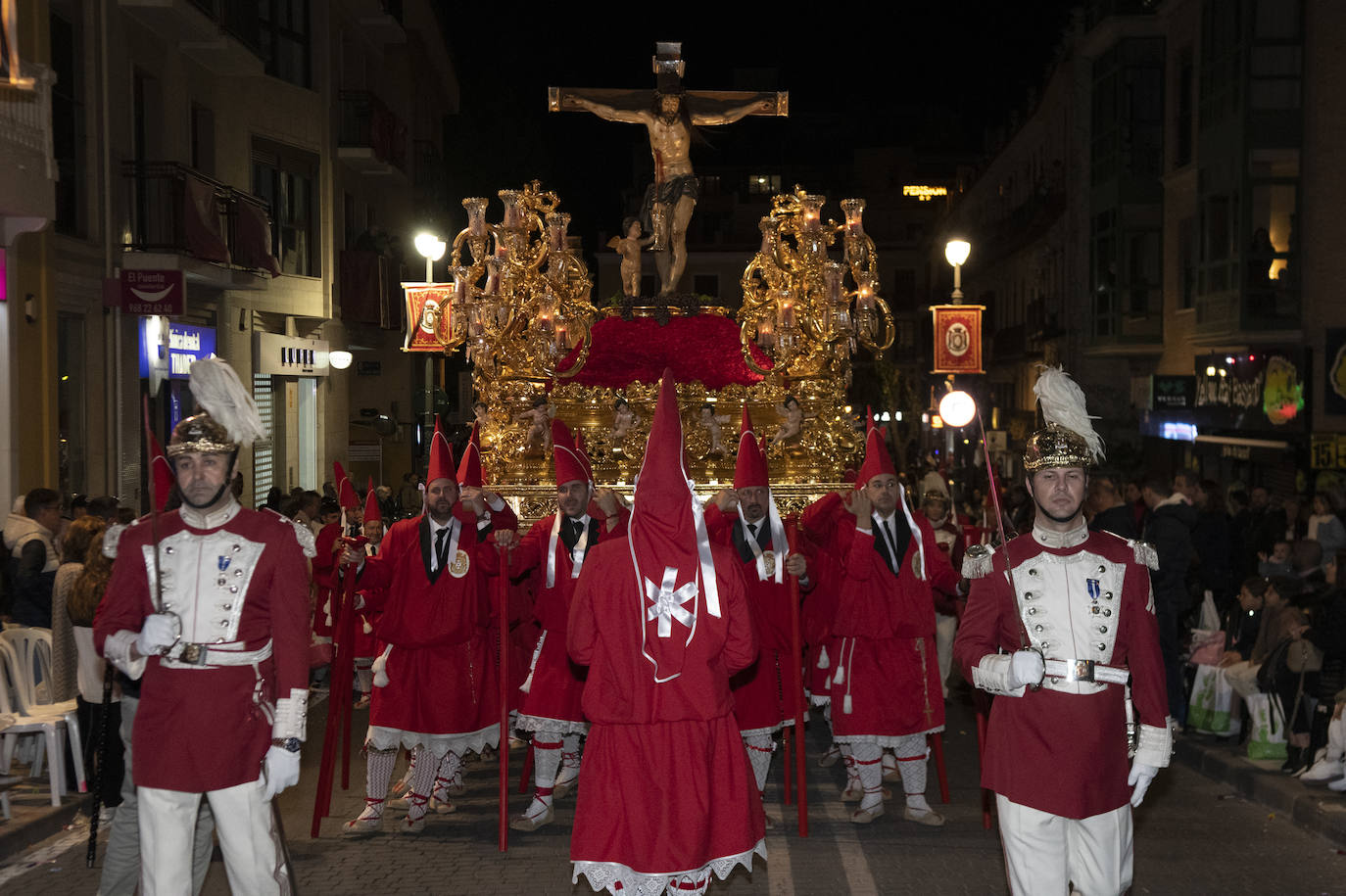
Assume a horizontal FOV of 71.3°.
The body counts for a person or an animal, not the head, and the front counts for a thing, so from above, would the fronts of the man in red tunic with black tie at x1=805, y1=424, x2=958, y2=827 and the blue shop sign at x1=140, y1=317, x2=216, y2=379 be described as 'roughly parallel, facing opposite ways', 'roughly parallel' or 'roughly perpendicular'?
roughly perpendicular

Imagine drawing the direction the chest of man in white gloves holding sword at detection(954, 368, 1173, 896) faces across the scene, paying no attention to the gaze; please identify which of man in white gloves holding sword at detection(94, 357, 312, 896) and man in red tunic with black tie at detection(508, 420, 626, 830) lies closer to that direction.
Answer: the man in white gloves holding sword at detection(94, 357, 312, 896)

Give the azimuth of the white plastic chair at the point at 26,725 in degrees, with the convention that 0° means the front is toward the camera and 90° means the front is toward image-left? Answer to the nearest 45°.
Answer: approximately 315°

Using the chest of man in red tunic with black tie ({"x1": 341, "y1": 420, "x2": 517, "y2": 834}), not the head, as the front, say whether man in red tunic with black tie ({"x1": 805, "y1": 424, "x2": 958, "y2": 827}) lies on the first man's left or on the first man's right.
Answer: on the first man's left

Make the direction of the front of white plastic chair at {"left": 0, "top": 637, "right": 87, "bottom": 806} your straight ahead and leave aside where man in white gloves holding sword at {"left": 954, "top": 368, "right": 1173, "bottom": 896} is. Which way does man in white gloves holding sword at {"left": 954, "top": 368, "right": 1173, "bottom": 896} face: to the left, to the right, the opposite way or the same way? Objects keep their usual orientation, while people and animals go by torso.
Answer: to the right

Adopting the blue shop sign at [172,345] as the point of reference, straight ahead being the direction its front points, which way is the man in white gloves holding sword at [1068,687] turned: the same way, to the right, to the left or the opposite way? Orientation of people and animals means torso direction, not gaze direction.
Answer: to the right

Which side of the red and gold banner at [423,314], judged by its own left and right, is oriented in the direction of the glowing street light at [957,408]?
left
